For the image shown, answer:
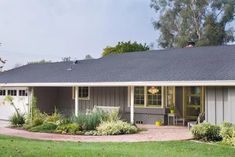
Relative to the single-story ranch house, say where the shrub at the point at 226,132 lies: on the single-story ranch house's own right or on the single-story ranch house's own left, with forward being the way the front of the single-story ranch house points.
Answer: on the single-story ranch house's own left

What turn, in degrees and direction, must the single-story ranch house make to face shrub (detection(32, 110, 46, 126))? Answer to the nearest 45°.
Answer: approximately 45° to its right

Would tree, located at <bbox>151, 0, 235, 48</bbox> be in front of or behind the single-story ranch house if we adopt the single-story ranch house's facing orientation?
behind

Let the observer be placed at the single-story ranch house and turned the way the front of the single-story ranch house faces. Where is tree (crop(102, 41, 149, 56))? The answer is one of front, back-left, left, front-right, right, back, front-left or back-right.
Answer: back-right

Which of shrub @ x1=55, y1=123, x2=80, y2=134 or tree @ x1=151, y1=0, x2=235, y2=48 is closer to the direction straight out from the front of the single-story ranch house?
the shrub

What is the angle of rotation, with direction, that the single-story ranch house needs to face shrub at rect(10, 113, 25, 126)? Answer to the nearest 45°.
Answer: approximately 45° to its right

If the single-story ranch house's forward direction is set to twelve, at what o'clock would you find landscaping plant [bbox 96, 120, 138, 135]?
The landscaping plant is roughly at 11 o'clock from the single-story ranch house.

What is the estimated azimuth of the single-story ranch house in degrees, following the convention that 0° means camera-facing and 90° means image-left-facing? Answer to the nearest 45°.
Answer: approximately 45°
